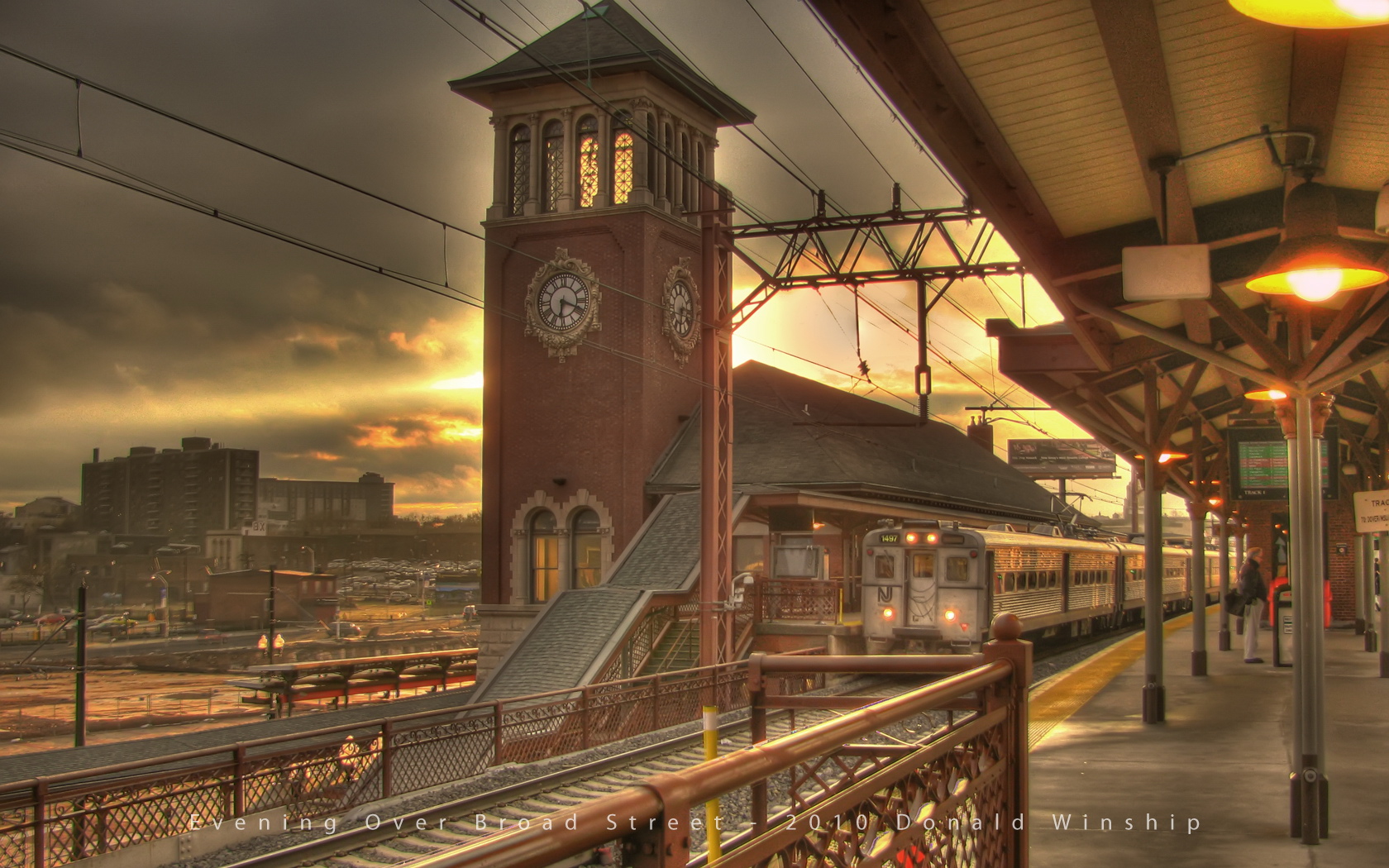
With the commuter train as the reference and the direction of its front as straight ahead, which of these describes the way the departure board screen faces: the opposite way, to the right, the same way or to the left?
the same way

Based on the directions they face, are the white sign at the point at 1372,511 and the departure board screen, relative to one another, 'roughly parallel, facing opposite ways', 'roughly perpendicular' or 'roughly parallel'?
roughly parallel

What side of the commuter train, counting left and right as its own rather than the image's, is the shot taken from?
front

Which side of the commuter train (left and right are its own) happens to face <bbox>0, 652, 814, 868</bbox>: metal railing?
front

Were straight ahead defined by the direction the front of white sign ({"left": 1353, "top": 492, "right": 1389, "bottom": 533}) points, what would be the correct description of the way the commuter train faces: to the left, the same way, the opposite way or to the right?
the same way

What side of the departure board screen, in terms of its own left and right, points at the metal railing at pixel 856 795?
front

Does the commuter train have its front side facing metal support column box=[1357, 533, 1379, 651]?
no

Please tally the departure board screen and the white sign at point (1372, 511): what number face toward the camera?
2

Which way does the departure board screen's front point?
toward the camera

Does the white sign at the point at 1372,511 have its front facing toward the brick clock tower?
no

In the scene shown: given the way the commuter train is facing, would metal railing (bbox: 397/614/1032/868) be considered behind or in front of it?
in front

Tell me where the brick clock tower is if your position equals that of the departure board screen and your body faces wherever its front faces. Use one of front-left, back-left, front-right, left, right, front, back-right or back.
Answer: back-right

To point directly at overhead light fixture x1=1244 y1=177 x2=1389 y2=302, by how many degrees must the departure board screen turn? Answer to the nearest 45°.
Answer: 0° — it already faces it

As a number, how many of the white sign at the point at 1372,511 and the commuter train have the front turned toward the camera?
2
